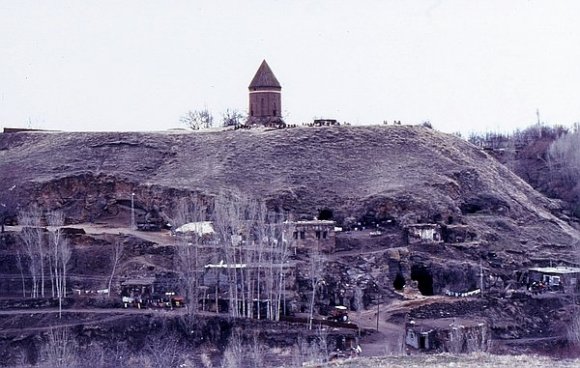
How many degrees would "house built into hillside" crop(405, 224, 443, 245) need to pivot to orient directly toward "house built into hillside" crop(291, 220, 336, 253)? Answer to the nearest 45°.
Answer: approximately 90° to its right

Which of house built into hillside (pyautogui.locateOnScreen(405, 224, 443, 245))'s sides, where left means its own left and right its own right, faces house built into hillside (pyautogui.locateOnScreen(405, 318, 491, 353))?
front

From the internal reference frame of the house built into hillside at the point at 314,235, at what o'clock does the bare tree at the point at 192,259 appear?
The bare tree is roughly at 2 o'clock from the house built into hillside.

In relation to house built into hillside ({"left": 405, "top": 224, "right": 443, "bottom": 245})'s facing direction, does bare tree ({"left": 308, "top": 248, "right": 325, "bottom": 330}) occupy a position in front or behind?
in front

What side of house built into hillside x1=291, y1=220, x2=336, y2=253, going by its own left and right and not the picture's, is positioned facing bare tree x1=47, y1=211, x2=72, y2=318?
right

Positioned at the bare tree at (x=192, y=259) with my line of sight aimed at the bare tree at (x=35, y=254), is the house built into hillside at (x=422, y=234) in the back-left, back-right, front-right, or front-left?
back-right

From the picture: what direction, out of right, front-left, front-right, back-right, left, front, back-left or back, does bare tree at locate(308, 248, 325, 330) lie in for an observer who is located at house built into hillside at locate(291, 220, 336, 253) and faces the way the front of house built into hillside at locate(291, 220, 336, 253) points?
front

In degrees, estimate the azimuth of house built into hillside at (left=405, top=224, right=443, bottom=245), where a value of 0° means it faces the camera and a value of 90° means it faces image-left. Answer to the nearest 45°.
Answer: approximately 0°

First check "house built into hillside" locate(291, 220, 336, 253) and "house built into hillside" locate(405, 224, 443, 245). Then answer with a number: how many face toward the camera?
2

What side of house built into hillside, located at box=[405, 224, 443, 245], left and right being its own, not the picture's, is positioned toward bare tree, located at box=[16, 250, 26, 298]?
right

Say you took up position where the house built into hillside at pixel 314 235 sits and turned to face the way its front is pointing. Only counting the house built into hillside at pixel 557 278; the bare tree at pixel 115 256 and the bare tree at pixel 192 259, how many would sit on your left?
1

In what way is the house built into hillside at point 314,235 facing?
toward the camera

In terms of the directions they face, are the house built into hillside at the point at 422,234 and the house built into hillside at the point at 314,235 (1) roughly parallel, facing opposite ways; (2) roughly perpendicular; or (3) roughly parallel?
roughly parallel
